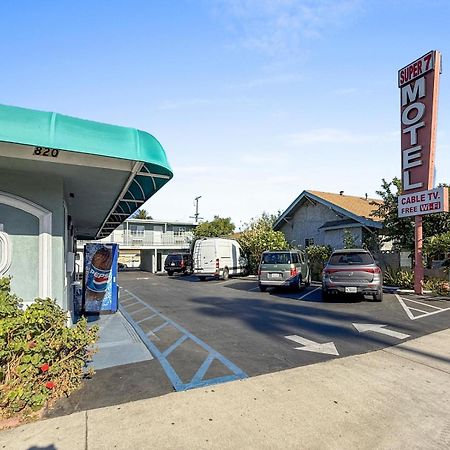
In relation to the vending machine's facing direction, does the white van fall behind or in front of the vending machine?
behind

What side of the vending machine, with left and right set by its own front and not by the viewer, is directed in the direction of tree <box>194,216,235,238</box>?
back

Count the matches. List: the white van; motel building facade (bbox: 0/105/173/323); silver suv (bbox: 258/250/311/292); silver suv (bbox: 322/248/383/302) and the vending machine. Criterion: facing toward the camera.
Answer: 2

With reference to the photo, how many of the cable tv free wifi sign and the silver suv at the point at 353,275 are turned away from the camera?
1

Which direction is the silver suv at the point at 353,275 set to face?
away from the camera

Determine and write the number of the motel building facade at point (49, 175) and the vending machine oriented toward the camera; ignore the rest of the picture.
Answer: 2

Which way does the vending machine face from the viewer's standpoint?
toward the camera

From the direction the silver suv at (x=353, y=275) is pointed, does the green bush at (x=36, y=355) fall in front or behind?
behind

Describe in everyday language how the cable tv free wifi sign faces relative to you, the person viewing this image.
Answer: facing the viewer and to the left of the viewer
